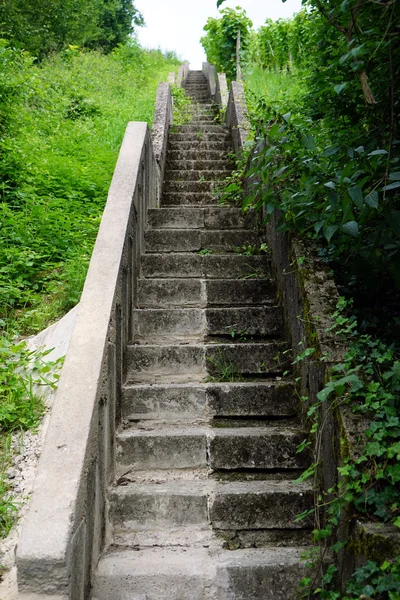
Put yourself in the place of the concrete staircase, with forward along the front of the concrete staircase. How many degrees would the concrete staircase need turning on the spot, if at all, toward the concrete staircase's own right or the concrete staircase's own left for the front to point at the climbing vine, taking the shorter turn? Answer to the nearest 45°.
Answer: approximately 45° to the concrete staircase's own left

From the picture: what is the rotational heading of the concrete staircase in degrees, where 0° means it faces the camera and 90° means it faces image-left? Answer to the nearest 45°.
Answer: approximately 0°
